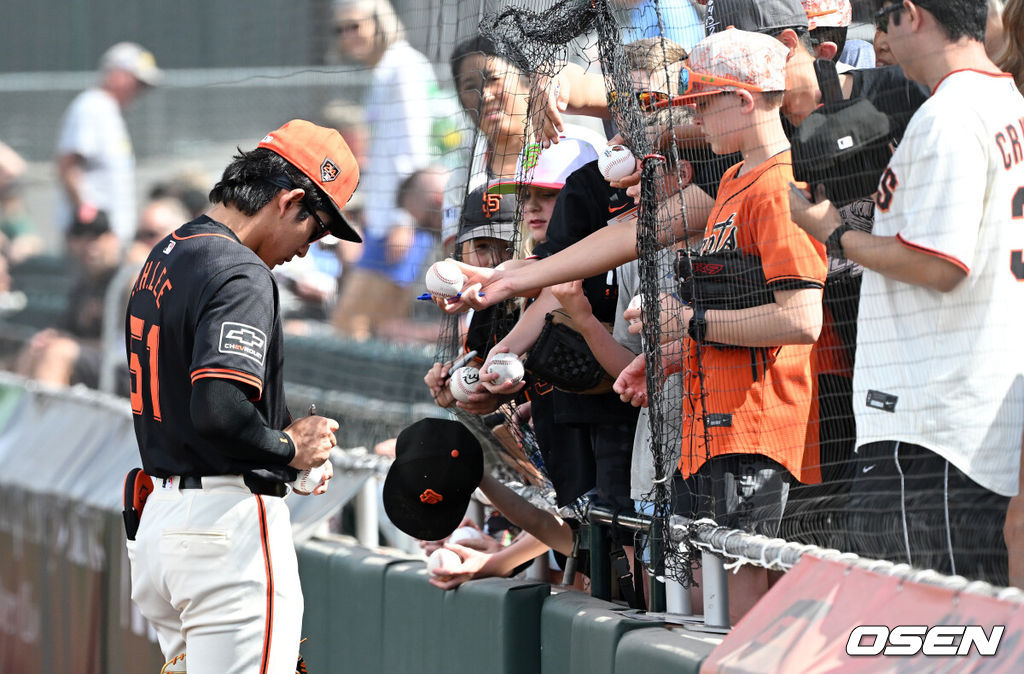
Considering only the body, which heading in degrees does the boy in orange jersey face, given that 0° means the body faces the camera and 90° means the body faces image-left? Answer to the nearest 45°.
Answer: approximately 90°

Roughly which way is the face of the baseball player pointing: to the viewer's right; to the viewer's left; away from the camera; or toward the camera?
to the viewer's right

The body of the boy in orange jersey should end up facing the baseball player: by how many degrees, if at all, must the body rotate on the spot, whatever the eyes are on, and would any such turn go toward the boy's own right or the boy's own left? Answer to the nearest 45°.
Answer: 0° — they already face them

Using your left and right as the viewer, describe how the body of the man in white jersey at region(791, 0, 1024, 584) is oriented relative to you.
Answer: facing to the left of the viewer

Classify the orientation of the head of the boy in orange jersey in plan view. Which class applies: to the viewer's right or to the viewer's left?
to the viewer's left

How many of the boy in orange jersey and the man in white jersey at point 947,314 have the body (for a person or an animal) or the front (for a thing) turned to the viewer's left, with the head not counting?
2

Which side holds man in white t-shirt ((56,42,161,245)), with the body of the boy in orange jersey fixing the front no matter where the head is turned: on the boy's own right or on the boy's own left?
on the boy's own right
